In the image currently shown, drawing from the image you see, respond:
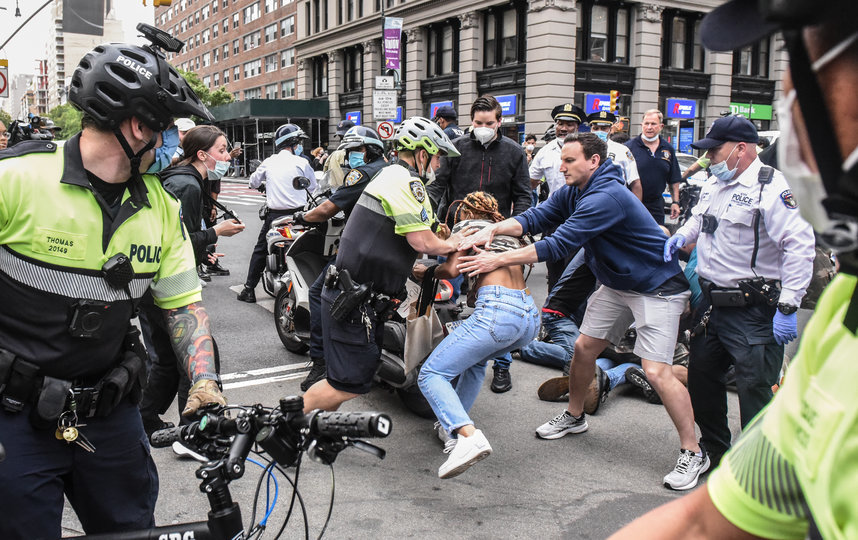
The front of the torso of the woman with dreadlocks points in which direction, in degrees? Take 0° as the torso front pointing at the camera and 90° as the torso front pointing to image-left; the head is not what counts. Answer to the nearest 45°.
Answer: approximately 135°

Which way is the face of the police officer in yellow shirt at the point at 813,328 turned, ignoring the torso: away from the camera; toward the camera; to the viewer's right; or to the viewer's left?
to the viewer's left

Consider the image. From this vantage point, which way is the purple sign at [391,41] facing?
toward the camera

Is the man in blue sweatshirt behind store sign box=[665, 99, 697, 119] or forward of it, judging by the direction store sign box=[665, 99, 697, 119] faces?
forward

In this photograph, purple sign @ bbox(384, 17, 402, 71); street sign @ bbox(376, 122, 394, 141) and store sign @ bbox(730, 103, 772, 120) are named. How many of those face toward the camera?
3

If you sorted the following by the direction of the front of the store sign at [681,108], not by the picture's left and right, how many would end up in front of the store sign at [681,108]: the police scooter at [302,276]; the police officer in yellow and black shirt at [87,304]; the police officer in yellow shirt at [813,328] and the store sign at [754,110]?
3

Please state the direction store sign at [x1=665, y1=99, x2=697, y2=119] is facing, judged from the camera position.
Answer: facing the viewer

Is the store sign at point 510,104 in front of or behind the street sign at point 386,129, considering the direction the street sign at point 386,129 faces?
behind

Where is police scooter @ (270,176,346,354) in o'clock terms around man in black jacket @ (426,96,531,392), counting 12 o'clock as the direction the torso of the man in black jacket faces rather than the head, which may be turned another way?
The police scooter is roughly at 2 o'clock from the man in black jacket.

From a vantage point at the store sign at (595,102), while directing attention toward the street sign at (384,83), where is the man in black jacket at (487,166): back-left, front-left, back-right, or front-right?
front-left

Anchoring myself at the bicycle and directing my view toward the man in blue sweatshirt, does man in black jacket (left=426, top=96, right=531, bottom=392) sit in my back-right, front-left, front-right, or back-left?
front-left

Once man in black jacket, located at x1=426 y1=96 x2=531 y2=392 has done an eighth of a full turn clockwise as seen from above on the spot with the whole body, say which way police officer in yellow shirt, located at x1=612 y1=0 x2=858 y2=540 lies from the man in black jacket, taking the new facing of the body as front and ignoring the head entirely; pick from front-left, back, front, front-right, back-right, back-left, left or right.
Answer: front-left

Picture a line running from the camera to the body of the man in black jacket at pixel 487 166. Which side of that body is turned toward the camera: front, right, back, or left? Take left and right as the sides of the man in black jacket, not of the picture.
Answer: front

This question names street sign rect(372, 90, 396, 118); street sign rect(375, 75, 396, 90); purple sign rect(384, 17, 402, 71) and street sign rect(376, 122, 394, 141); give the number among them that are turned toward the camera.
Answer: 4
